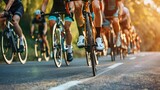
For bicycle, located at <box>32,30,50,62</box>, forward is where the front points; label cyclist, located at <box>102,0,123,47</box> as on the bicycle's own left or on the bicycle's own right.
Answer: on the bicycle's own left

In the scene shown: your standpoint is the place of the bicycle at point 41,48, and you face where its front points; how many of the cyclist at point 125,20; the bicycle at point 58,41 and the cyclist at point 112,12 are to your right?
0

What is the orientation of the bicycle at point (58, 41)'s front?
toward the camera

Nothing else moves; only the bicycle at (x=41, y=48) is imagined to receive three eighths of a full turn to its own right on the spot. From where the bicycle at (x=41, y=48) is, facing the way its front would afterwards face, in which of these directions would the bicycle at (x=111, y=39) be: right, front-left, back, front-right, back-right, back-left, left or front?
back-right

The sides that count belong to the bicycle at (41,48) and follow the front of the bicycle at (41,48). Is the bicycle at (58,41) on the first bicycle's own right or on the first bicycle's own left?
on the first bicycle's own left

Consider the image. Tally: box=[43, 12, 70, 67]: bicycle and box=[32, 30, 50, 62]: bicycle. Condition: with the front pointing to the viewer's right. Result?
0

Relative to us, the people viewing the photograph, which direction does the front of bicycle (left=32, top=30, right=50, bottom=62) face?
facing the viewer and to the left of the viewer
